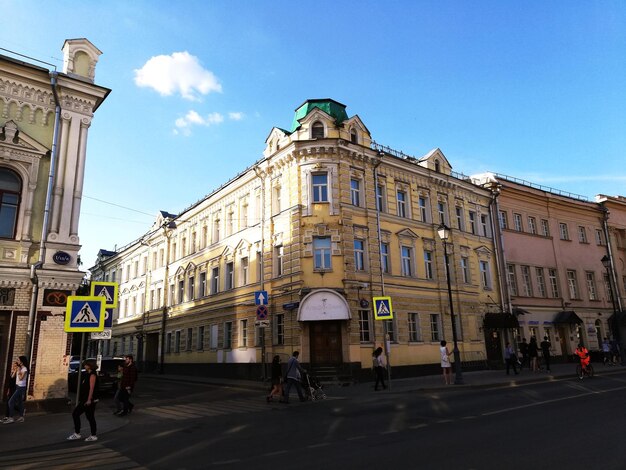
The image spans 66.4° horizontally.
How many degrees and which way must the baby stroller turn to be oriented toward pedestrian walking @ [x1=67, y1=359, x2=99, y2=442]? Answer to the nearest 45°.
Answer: approximately 135° to its right

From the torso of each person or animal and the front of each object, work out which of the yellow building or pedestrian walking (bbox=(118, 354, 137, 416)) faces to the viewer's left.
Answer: the pedestrian walking

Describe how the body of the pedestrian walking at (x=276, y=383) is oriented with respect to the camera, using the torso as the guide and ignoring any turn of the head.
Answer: to the viewer's right

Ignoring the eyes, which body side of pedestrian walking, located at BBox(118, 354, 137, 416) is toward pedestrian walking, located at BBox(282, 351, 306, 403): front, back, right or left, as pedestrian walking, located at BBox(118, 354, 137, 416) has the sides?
back

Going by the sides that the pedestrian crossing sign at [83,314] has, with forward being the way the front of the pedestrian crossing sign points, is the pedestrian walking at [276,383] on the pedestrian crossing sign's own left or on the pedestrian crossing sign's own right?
on the pedestrian crossing sign's own left

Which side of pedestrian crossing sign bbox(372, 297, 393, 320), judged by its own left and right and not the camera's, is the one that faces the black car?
right

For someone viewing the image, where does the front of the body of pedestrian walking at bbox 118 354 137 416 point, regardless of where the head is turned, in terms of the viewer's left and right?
facing to the left of the viewer

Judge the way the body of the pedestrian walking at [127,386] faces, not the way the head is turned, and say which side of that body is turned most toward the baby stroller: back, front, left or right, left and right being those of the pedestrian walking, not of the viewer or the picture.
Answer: back

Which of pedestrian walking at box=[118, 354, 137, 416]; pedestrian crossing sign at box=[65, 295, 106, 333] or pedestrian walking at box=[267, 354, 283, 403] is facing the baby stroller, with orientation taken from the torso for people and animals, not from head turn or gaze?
pedestrian walking at box=[267, 354, 283, 403]

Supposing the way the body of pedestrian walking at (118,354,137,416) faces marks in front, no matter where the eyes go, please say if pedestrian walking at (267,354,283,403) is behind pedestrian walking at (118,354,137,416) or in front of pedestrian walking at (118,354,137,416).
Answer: behind
